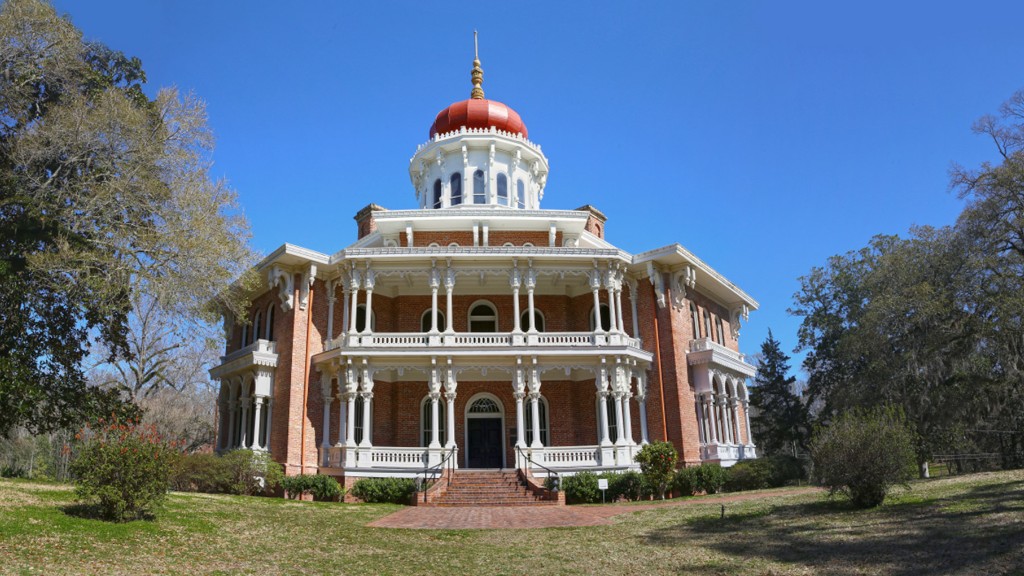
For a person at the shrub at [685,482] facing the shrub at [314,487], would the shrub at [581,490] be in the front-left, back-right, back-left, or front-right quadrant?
front-left

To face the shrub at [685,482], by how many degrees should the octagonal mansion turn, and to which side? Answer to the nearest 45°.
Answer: approximately 90° to its left

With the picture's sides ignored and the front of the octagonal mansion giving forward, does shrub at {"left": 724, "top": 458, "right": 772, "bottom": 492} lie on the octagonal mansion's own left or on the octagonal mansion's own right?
on the octagonal mansion's own left

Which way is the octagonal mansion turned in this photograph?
toward the camera

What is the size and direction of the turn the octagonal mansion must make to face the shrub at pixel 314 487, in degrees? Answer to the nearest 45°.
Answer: approximately 45° to its right

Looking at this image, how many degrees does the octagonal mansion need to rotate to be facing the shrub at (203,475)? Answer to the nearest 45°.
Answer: approximately 45° to its right

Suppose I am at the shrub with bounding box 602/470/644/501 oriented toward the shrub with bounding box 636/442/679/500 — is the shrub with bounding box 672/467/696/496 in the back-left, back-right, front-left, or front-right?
front-left

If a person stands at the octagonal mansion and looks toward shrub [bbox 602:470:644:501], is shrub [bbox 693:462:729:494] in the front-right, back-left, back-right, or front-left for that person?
front-left

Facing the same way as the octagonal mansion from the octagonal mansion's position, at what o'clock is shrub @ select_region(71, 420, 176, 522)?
The shrub is roughly at 1 o'clock from the octagonal mansion.

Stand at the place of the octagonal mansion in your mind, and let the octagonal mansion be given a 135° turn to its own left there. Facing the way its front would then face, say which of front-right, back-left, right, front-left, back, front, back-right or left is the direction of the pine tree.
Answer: front

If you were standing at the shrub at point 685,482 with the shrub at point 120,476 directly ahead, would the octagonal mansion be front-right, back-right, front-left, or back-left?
front-right

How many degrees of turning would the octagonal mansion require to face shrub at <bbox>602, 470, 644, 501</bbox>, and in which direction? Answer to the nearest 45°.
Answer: approximately 45° to its left
